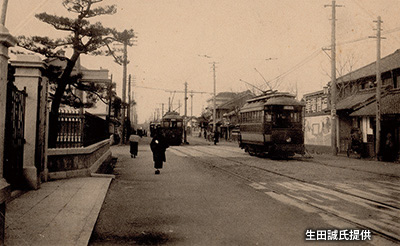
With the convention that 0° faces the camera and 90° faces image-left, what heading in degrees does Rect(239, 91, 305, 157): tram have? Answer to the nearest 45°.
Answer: approximately 315°

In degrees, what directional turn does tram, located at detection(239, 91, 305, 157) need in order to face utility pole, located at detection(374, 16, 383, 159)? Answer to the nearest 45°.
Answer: approximately 45° to its left

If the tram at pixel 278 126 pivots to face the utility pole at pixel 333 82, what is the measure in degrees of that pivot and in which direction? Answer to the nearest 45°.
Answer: approximately 90° to its left

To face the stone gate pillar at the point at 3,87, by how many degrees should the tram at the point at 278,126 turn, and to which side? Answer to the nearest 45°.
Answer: approximately 45° to its right
